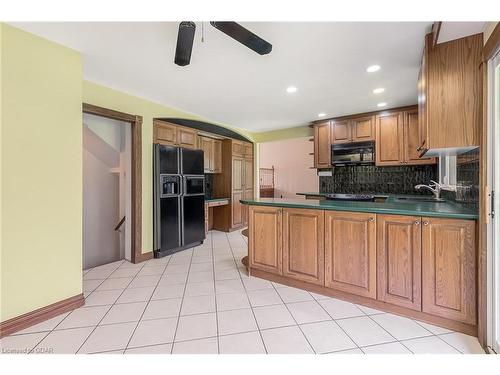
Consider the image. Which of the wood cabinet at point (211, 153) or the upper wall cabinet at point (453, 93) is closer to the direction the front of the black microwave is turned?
the upper wall cabinet

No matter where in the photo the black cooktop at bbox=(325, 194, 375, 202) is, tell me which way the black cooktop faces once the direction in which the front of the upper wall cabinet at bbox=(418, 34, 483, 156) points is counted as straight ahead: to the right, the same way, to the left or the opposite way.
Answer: to the left

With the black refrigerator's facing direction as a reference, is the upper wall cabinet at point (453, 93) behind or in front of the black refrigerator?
in front

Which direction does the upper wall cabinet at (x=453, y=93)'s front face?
to the viewer's left

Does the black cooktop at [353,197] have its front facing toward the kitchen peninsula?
yes

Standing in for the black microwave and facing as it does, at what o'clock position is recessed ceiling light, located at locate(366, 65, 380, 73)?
The recessed ceiling light is roughly at 12 o'clock from the black microwave.

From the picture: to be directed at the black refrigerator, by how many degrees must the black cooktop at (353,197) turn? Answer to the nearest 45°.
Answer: approximately 45° to its right

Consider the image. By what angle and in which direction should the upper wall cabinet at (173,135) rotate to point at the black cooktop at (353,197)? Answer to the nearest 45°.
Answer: approximately 45° to its left

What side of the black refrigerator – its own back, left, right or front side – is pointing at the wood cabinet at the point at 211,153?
left
